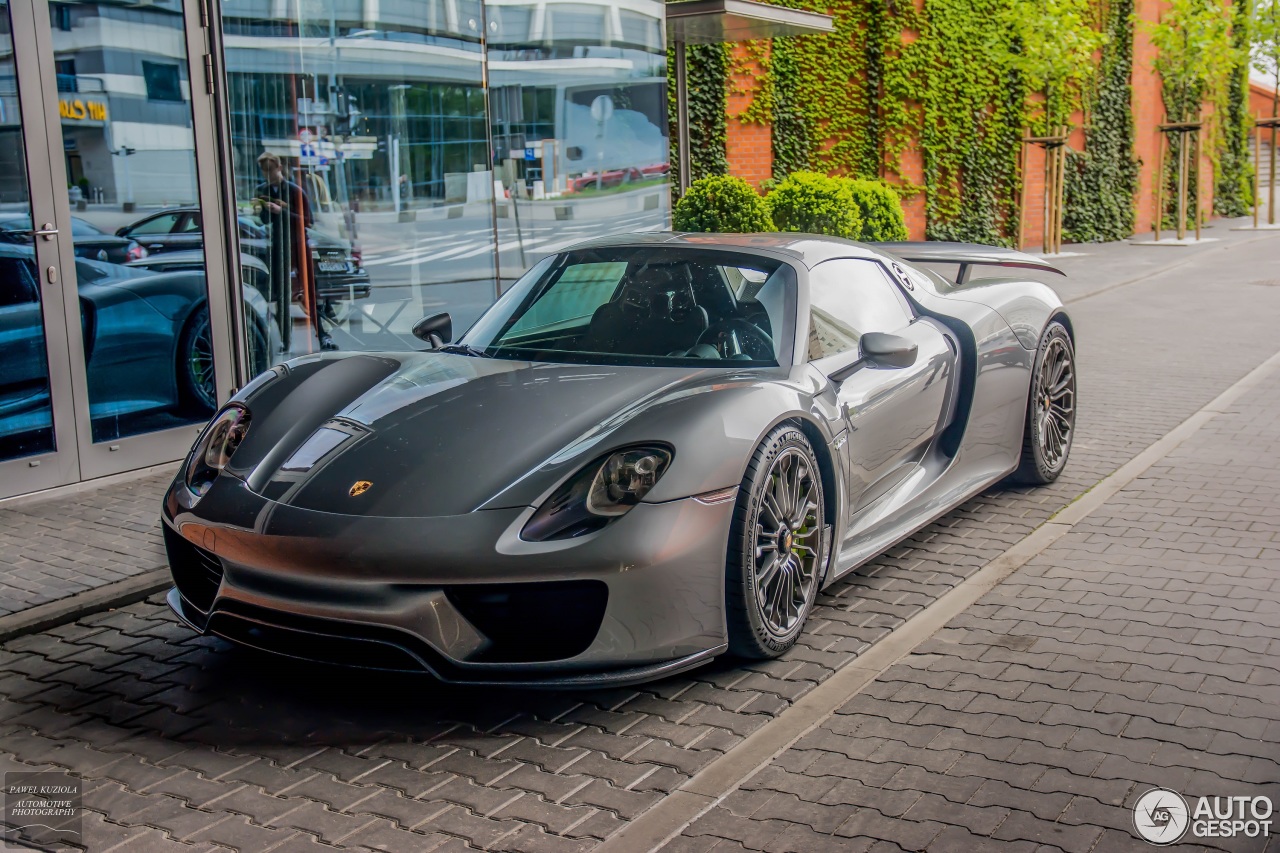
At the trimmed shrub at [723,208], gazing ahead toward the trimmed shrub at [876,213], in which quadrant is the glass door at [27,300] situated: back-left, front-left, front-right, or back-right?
back-right

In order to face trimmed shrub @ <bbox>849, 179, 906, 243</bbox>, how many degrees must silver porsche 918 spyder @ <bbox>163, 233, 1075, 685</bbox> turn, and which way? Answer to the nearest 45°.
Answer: approximately 135° to its right

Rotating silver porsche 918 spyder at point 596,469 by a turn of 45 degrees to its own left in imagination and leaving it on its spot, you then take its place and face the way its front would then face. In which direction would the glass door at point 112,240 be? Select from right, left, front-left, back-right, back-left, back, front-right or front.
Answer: back-right

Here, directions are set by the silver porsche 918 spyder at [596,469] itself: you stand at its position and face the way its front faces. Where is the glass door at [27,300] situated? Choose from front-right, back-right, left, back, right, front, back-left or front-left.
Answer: right

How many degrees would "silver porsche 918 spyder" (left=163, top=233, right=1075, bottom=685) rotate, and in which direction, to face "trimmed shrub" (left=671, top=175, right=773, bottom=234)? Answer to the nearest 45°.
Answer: approximately 135° to its right

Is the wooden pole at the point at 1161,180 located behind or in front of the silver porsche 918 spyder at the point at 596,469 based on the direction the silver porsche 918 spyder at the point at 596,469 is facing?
behind

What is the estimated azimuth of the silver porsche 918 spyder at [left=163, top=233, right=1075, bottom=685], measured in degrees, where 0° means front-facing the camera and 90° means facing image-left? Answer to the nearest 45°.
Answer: approximately 45°

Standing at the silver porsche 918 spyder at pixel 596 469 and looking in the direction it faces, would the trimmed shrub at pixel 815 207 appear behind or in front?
behind
